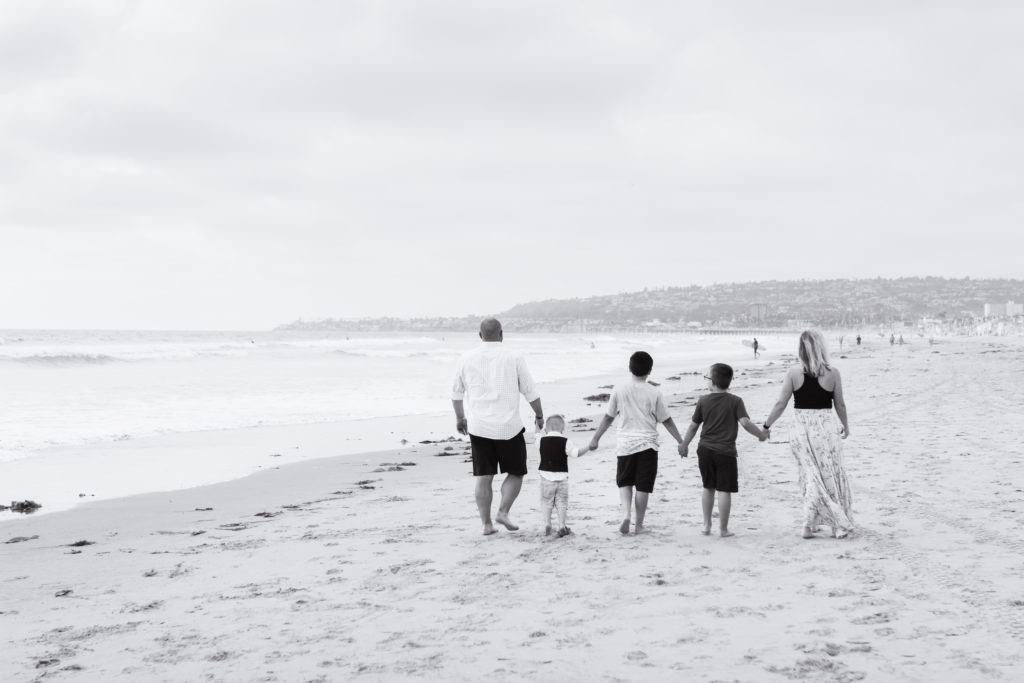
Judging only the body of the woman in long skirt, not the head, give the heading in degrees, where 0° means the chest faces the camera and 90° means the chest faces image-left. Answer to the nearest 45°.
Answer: approximately 180°

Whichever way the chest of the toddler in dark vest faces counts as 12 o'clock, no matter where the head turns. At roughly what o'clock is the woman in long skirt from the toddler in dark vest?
The woman in long skirt is roughly at 3 o'clock from the toddler in dark vest.

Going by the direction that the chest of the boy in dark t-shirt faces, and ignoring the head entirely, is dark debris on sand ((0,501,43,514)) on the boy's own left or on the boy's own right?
on the boy's own left

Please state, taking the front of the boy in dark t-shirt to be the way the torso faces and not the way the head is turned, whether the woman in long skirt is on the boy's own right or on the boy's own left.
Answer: on the boy's own right

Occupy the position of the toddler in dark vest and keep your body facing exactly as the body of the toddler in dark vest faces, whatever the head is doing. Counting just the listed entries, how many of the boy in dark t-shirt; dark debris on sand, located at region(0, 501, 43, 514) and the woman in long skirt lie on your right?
2

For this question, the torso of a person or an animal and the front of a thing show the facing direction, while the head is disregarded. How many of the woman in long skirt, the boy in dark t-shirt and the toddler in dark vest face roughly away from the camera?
3

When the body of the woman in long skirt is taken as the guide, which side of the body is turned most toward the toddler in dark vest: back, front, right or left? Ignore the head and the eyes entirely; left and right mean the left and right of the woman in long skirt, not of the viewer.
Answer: left

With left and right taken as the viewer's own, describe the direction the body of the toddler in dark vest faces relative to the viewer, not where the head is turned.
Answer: facing away from the viewer

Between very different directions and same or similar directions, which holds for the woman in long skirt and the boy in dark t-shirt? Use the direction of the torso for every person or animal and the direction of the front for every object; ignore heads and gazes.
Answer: same or similar directions

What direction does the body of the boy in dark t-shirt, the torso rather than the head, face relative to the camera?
away from the camera

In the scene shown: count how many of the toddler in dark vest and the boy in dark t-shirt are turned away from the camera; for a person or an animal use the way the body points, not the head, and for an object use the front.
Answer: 2

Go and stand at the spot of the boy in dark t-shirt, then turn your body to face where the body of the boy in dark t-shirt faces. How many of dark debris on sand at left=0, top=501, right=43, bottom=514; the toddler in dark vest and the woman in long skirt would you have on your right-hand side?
1

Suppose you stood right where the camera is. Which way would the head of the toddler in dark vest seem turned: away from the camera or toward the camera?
away from the camera
